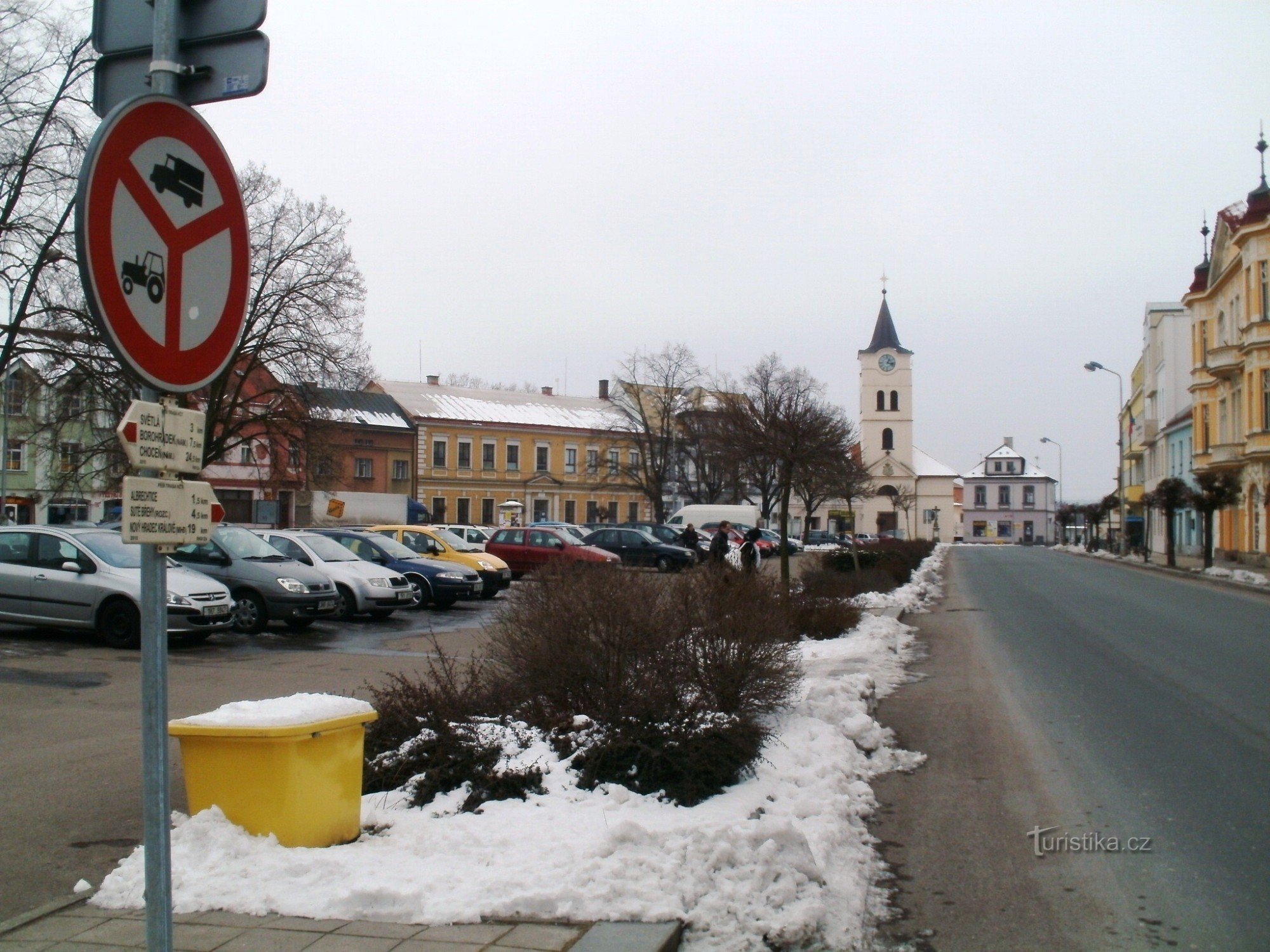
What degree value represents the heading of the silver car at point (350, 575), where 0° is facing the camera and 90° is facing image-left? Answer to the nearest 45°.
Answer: approximately 315°

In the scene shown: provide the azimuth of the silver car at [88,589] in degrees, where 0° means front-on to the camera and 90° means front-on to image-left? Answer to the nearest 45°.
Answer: approximately 315°

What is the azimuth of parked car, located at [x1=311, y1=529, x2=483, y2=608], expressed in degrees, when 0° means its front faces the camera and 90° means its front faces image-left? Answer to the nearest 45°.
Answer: approximately 315°

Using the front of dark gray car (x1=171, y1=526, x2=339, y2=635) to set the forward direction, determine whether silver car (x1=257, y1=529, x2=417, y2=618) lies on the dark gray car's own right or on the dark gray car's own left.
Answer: on the dark gray car's own left

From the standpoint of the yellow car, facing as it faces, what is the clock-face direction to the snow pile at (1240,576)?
The snow pile is roughly at 10 o'clock from the yellow car.

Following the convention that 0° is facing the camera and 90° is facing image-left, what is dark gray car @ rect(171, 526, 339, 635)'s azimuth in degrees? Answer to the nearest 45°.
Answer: approximately 315°

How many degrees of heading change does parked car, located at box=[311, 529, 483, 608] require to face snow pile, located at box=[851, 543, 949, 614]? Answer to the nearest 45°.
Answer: approximately 45° to its left
